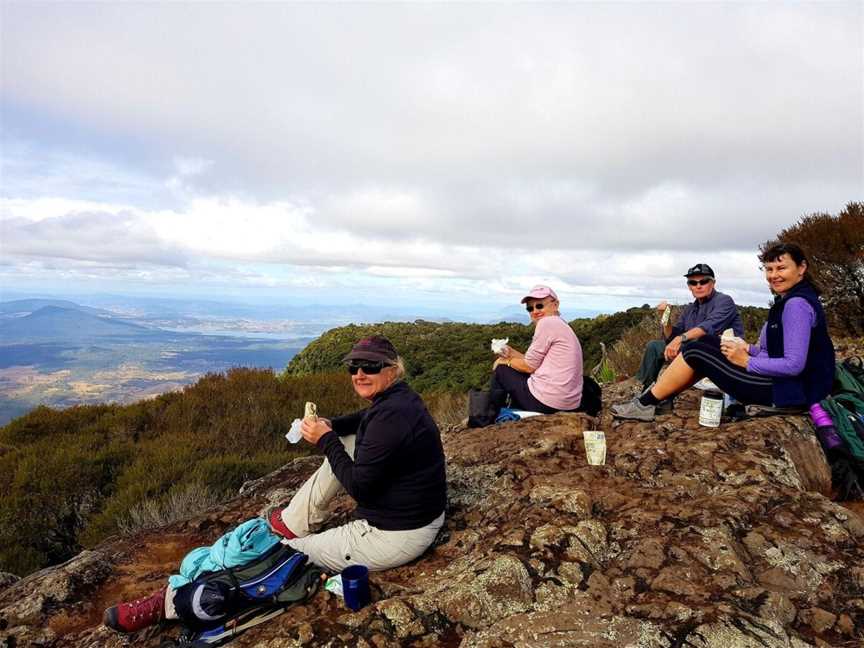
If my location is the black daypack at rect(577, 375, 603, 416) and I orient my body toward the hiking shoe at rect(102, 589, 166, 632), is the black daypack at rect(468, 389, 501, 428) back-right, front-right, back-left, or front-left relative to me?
front-right

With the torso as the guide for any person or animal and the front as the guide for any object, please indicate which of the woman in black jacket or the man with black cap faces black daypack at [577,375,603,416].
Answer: the man with black cap

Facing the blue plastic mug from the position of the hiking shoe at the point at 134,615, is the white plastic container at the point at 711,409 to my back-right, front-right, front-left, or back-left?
front-left

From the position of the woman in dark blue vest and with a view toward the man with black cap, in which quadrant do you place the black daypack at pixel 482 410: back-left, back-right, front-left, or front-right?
front-left

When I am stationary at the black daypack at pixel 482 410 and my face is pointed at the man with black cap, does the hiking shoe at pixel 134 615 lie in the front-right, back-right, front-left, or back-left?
back-right

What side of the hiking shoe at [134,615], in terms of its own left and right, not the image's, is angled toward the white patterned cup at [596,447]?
back

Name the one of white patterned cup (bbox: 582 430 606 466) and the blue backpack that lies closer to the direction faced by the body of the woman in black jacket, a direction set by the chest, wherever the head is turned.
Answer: the blue backpack

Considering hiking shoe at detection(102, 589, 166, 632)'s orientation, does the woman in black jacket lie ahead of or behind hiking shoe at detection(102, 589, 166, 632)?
behind

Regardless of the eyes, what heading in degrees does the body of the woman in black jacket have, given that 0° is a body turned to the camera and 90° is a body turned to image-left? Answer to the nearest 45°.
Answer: approximately 90°

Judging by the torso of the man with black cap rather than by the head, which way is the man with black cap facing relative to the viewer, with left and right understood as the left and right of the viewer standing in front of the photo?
facing the viewer and to the left of the viewer

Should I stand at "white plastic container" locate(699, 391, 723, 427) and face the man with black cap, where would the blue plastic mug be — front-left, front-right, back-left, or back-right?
back-left

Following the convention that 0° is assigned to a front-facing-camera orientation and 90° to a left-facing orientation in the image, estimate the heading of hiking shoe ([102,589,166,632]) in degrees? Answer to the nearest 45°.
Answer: approximately 90°

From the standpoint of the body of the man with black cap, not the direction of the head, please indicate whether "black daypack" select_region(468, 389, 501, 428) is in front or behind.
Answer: in front

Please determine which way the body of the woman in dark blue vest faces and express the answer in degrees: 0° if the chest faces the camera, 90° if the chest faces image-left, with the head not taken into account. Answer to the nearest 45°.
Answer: approximately 90°
